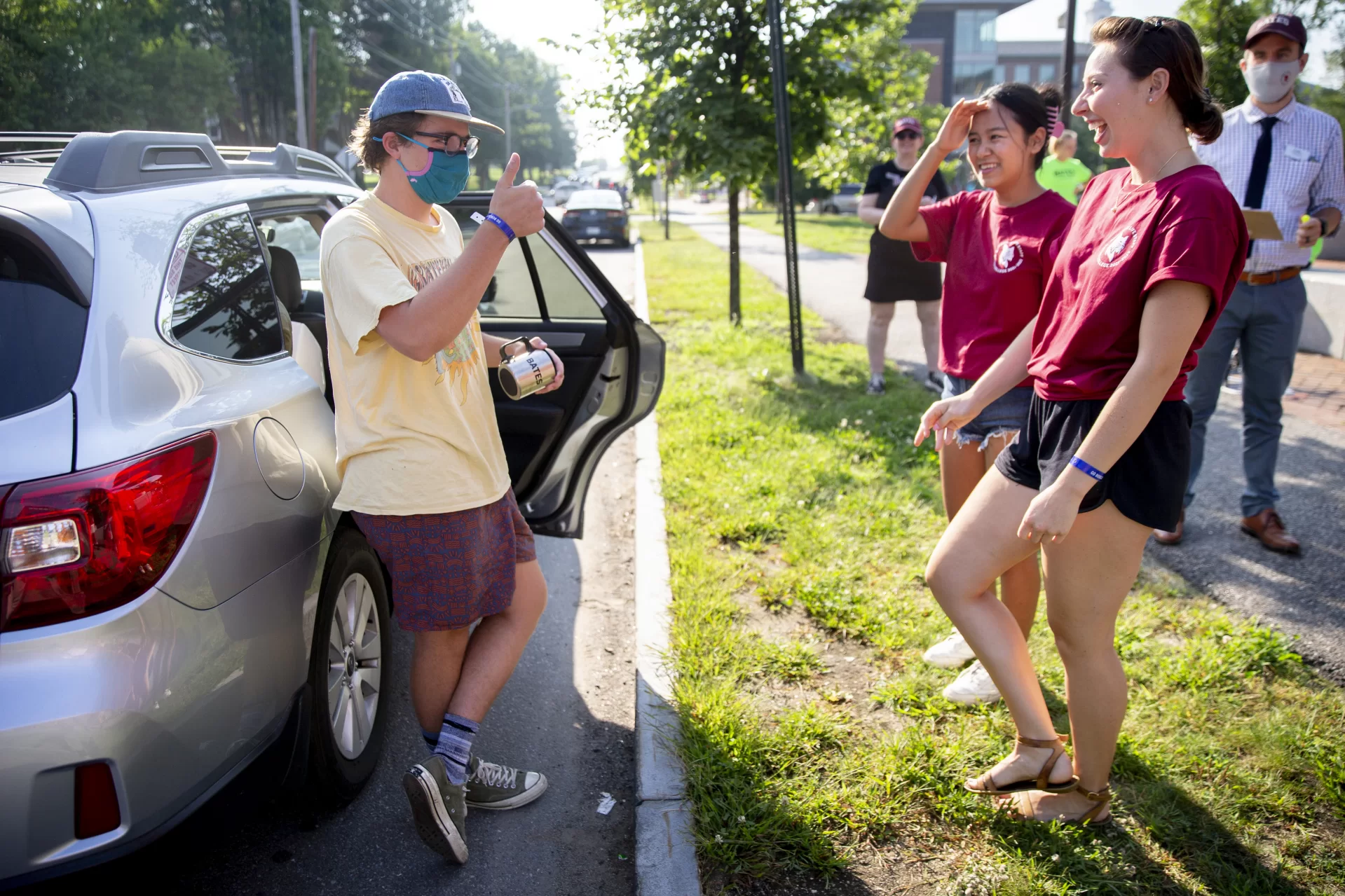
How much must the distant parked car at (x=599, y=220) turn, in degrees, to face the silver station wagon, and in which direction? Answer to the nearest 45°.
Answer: approximately 180°

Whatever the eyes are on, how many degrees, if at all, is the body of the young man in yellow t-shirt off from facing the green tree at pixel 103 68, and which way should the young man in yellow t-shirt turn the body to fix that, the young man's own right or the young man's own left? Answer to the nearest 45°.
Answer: approximately 135° to the young man's own left

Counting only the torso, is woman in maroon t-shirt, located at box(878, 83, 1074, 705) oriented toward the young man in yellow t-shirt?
yes

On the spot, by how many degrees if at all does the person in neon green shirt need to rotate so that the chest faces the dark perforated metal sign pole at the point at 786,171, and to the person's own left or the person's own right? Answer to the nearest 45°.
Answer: approximately 90° to the person's own right

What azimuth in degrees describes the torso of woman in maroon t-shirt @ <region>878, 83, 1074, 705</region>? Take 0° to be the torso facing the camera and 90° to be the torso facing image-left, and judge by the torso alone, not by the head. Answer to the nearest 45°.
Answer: approximately 45°

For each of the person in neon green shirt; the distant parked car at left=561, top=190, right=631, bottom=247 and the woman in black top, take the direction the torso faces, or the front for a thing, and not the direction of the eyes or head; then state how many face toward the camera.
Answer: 2

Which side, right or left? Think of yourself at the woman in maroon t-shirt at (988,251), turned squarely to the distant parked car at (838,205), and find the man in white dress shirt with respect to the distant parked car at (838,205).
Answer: right

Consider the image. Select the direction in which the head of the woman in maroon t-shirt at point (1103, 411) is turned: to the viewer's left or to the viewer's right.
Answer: to the viewer's left

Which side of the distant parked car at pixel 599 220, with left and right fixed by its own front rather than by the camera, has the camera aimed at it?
back

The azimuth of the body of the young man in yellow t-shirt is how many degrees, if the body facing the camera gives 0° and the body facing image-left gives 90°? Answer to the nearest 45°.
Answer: approximately 315°

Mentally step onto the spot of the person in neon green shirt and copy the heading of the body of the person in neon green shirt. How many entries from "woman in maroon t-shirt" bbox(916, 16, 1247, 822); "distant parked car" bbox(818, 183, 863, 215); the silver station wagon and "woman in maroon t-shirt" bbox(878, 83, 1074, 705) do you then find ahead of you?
3

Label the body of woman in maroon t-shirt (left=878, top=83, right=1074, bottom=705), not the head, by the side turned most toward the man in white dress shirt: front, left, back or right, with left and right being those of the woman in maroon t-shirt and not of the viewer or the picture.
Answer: back

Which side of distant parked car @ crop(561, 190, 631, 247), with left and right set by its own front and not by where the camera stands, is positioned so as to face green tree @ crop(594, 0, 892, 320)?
back

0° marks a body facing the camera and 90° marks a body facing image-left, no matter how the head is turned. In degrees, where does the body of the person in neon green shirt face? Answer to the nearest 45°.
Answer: approximately 0°

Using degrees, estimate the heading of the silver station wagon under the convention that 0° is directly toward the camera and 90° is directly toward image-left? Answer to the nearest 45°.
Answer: approximately 225°
